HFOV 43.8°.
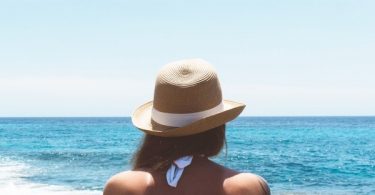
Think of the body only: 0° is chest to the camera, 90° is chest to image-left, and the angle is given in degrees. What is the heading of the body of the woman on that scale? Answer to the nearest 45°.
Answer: approximately 180°

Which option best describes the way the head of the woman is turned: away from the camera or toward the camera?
away from the camera
